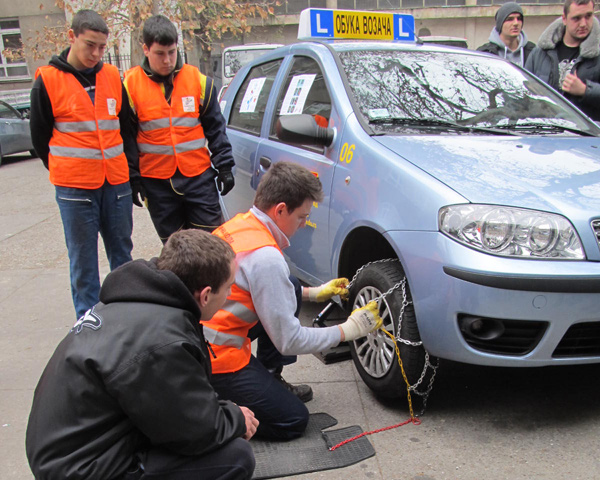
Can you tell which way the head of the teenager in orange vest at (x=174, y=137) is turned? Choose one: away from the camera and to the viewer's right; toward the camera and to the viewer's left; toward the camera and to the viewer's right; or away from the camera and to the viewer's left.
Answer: toward the camera and to the viewer's right

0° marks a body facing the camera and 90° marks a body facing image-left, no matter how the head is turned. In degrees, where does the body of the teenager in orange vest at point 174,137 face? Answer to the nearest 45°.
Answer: approximately 0°

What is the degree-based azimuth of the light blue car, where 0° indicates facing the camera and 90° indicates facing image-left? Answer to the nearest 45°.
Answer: approximately 315°

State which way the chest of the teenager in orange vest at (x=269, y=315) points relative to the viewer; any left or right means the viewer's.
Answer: facing to the right of the viewer

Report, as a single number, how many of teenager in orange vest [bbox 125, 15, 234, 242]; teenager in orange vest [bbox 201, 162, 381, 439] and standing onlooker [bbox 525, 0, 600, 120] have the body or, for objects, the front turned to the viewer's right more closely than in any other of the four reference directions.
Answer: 1

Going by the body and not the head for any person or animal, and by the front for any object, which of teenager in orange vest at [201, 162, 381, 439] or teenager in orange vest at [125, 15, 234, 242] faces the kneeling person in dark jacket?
teenager in orange vest at [125, 15, 234, 242]

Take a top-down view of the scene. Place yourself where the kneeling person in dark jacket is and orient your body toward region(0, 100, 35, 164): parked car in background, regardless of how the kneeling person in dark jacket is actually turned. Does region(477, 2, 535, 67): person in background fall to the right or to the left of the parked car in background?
right

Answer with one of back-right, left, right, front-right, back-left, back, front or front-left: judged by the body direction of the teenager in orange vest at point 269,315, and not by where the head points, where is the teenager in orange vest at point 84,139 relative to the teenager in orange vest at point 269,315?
back-left

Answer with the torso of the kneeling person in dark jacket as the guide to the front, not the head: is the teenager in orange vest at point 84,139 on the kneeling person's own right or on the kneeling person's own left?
on the kneeling person's own left

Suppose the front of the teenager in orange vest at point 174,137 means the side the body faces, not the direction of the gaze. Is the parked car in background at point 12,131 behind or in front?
behind

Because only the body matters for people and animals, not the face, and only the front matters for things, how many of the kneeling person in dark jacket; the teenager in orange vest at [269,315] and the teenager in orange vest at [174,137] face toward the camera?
1

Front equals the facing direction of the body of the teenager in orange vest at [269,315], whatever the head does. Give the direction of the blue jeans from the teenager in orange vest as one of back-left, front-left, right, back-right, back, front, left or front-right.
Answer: back-left

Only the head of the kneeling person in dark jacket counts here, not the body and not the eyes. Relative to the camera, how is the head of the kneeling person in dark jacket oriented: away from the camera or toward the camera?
away from the camera

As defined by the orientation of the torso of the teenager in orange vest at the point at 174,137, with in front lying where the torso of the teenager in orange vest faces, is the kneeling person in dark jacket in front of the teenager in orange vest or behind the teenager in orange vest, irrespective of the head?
in front

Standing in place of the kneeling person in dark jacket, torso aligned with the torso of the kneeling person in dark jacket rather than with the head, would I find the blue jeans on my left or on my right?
on my left

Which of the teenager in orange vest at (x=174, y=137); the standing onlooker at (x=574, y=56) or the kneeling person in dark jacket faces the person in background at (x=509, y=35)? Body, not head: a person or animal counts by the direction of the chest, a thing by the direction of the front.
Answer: the kneeling person in dark jacket
